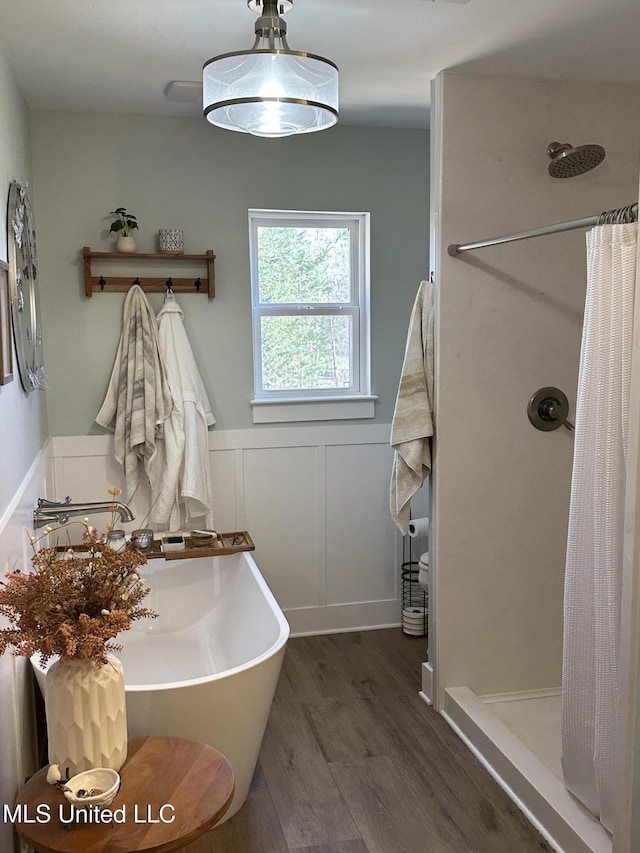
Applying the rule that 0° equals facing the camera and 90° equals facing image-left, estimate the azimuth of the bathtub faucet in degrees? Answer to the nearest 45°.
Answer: approximately 270°

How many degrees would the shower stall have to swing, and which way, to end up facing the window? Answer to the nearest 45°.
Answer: approximately 45° to its right

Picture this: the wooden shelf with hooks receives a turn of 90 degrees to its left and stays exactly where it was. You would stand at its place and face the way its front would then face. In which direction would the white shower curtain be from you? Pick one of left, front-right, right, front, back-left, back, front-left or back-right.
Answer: front-right

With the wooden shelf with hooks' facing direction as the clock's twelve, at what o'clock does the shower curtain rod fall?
The shower curtain rod is roughly at 11 o'clock from the wooden shelf with hooks.

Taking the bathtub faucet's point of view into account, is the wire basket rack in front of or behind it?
in front

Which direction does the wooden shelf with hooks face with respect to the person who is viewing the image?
facing the viewer

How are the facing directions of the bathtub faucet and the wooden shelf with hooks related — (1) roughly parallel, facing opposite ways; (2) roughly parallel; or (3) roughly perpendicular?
roughly perpendicular

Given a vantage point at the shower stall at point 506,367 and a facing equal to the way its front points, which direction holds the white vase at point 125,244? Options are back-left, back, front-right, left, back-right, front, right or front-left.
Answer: front

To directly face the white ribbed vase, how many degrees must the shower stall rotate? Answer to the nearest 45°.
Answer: approximately 45° to its left

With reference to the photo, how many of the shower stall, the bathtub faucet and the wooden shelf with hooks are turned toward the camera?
1

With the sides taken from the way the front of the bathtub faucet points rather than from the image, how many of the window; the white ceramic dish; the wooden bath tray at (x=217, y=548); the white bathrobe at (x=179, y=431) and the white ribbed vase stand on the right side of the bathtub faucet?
2

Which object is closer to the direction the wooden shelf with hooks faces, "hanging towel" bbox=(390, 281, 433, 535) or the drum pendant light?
the drum pendant light

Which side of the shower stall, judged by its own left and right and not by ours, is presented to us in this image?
left

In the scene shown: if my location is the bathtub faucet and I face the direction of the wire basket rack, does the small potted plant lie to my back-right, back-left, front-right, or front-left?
front-left

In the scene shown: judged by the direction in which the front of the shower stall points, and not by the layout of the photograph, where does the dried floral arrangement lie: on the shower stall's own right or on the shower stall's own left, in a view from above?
on the shower stall's own left
